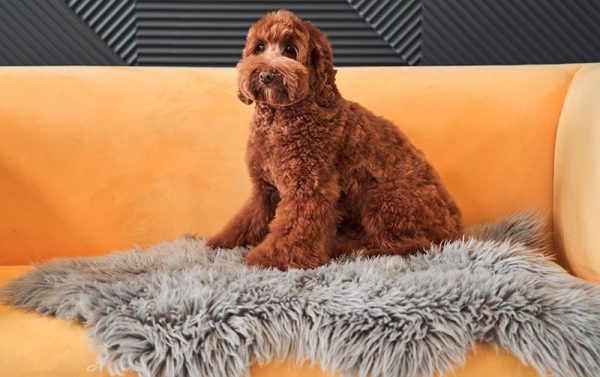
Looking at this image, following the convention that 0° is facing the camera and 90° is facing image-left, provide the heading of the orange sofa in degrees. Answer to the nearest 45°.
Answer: approximately 0°
